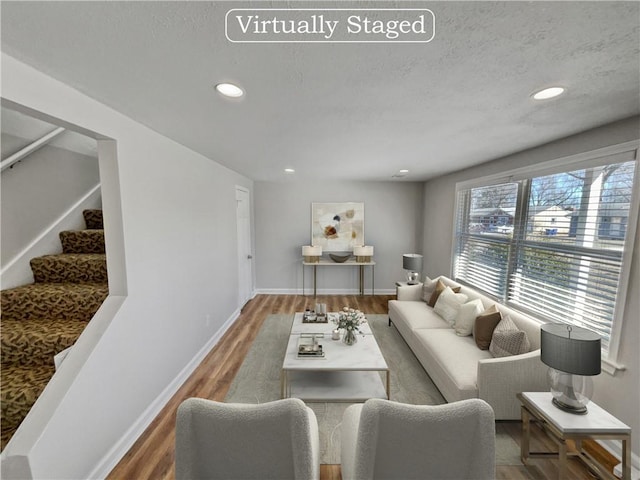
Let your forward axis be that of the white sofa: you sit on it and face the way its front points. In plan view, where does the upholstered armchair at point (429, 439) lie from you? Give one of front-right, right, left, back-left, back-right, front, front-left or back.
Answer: front-left

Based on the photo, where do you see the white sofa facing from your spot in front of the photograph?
facing the viewer and to the left of the viewer

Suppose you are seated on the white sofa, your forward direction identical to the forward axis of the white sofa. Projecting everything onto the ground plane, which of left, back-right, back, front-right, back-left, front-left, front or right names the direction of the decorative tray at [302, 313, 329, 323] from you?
front-right

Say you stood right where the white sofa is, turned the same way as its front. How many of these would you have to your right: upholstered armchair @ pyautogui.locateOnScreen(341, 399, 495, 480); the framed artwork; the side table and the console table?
2

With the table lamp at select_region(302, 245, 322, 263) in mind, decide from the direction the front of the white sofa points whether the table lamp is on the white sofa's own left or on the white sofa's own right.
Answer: on the white sofa's own right

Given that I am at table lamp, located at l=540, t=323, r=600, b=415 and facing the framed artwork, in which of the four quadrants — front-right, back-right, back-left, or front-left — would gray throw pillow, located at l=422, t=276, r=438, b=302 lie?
front-right

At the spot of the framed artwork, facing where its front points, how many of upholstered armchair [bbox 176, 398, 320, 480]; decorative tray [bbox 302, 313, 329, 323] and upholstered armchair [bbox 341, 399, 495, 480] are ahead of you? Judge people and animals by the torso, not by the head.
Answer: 3

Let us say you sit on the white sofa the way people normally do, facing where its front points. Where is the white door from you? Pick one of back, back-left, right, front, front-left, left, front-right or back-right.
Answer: front-right

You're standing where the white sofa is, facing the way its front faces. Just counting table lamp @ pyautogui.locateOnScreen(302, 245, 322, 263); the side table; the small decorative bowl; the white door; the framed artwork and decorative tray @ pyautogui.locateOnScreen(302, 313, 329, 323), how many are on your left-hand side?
1

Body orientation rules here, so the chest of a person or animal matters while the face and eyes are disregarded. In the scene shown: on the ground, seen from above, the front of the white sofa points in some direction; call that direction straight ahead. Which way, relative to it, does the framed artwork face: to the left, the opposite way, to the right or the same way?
to the left

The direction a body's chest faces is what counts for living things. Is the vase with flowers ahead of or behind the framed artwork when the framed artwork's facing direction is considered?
ahead

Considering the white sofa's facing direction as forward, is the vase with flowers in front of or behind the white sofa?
in front

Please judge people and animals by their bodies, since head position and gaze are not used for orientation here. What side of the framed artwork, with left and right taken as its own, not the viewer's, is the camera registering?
front

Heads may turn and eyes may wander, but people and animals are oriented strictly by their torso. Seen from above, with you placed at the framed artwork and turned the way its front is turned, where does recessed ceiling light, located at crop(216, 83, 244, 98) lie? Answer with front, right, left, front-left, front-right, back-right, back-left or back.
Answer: front

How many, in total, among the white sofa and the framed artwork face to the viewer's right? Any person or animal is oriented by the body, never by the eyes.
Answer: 0
